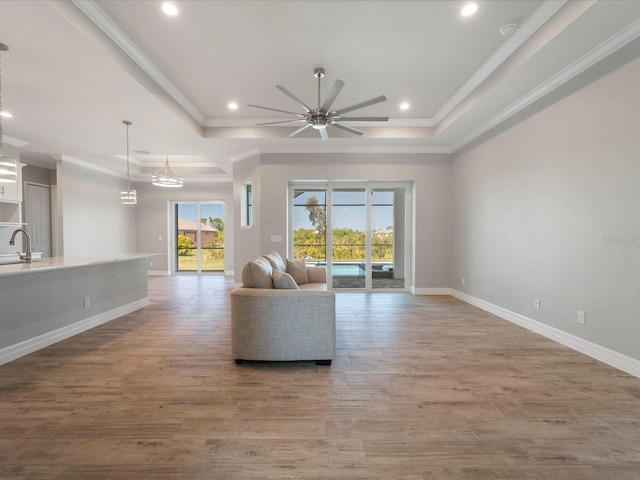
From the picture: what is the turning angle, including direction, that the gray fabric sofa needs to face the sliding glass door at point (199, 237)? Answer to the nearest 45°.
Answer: approximately 90° to its left

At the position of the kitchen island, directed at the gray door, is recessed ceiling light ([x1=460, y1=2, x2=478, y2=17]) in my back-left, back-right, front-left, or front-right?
back-right
